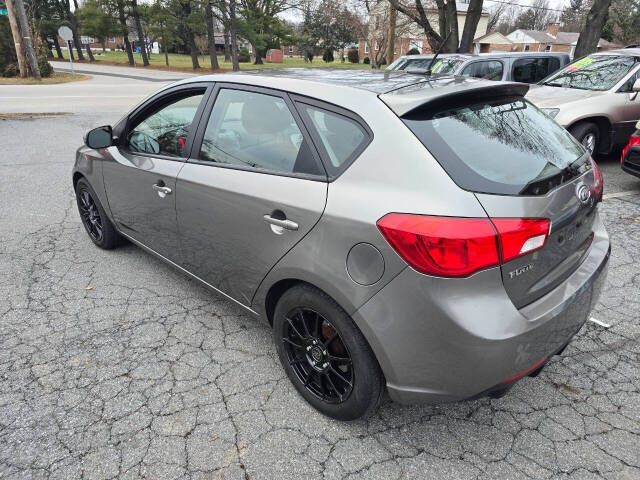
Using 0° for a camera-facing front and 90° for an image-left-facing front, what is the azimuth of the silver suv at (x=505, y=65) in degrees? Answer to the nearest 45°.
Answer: approximately 45°

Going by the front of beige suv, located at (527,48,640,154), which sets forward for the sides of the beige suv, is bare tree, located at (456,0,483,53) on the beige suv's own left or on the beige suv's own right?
on the beige suv's own right

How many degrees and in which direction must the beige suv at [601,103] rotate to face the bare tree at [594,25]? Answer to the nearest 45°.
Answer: approximately 135° to its right

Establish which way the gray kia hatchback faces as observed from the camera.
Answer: facing away from the viewer and to the left of the viewer

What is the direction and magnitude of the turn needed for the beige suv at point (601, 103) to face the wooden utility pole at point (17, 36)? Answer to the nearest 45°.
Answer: approximately 45° to its right

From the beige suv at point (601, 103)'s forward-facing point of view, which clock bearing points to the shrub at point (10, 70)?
The shrub is roughly at 2 o'clock from the beige suv.

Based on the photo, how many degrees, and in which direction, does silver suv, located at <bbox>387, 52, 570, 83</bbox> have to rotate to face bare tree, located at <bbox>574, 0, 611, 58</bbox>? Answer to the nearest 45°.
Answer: approximately 180°

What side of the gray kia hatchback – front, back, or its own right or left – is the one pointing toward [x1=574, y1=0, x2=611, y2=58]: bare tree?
right

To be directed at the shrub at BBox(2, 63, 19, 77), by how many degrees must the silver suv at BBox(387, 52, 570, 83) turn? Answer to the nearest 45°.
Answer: approximately 45° to its right

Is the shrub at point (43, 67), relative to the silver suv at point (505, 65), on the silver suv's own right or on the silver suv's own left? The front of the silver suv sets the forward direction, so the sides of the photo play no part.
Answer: on the silver suv's own right
